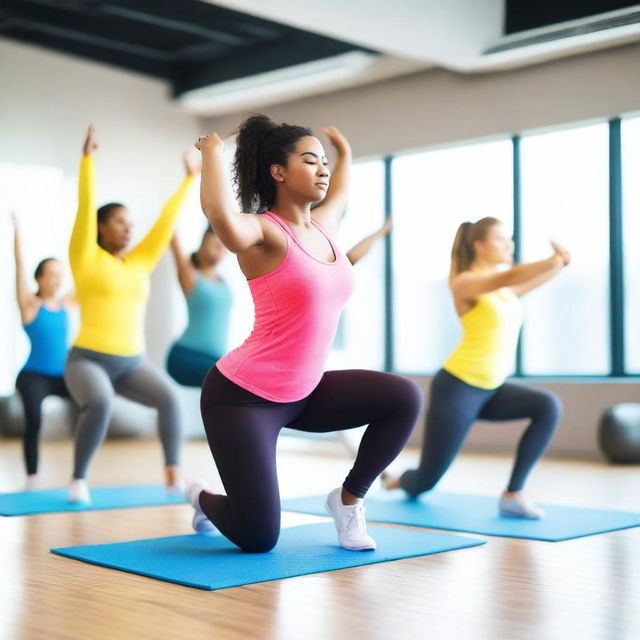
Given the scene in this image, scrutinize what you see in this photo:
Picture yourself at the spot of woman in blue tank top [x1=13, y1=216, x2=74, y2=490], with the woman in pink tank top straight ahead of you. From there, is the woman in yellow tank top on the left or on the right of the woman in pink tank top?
left

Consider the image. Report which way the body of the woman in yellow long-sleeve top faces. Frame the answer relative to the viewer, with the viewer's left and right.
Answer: facing the viewer and to the right of the viewer

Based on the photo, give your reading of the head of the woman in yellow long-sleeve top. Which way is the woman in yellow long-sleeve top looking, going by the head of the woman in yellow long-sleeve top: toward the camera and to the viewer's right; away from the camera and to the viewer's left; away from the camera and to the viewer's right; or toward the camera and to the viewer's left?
toward the camera and to the viewer's right

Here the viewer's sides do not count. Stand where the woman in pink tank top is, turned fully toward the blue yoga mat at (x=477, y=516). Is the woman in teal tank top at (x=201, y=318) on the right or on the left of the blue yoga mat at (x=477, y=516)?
left

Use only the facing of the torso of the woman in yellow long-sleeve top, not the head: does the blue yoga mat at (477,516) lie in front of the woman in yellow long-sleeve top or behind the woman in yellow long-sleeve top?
in front

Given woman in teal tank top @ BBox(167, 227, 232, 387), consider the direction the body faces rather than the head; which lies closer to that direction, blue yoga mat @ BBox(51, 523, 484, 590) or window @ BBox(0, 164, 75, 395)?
the blue yoga mat

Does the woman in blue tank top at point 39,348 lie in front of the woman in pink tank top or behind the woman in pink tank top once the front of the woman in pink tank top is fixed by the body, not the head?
behind

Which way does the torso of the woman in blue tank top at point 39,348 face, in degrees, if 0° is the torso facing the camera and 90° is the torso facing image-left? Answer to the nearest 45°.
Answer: approximately 315°

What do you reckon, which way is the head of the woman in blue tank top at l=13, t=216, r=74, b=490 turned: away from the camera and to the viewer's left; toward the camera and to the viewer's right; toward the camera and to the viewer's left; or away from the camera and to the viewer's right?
toward the camera and to the viewer's right
